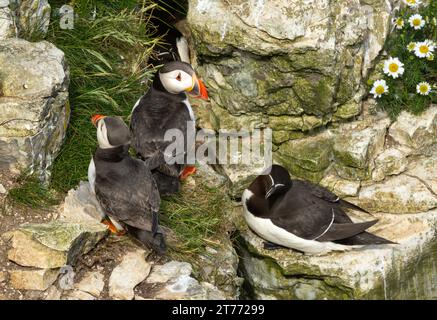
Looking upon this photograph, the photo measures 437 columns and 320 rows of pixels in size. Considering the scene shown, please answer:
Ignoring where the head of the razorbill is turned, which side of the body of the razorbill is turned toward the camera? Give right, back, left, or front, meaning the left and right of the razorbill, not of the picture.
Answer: left

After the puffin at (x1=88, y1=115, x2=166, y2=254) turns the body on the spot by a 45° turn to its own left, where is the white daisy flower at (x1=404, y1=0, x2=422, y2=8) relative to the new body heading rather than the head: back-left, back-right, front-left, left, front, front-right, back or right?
back-right

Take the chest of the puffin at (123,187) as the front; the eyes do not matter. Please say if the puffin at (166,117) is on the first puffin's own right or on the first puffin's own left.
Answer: on the first puffin's own right

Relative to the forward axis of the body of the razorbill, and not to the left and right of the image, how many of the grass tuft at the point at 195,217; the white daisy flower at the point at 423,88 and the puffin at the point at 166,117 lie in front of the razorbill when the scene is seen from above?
2

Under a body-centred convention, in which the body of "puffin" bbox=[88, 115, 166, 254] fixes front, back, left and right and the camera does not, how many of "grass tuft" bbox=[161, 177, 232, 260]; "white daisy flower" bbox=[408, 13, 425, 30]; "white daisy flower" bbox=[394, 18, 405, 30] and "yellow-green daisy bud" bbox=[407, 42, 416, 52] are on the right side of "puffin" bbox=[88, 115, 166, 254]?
4

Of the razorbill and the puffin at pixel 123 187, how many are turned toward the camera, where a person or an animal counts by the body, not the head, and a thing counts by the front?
0

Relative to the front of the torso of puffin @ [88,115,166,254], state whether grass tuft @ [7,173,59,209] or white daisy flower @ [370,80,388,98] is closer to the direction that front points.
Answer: the grass tuft

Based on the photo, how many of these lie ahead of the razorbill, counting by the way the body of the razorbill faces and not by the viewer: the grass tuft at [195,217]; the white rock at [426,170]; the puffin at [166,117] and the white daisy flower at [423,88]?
2

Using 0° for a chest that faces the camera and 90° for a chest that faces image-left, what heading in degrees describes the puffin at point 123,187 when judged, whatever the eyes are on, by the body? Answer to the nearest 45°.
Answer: approximately 135°

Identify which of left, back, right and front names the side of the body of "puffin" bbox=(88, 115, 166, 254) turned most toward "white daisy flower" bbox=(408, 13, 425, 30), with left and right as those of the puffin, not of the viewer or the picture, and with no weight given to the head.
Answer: right
